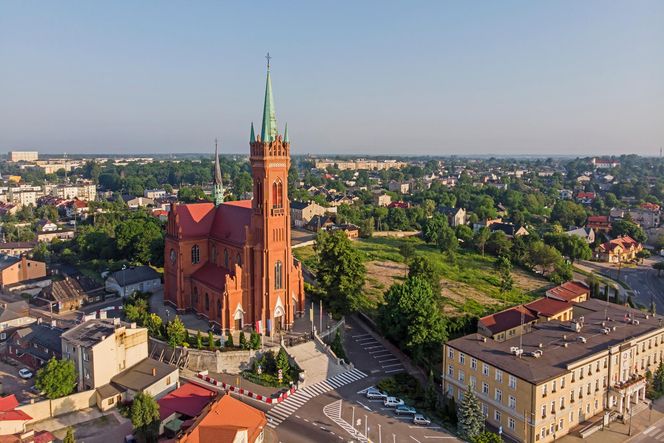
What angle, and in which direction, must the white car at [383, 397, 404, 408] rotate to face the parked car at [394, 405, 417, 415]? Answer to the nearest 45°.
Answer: approximately 45° to its right

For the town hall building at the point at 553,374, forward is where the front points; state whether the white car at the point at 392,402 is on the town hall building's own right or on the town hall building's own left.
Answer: on the town hall building's own right

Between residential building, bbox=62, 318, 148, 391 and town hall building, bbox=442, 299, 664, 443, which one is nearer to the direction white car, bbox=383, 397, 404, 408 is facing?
the town hall building

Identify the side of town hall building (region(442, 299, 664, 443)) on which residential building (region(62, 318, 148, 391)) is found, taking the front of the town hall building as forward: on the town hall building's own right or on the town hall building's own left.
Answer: on the town hall building's own right

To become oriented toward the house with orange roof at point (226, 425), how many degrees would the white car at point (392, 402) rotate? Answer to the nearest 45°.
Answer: approximately 135° to its right

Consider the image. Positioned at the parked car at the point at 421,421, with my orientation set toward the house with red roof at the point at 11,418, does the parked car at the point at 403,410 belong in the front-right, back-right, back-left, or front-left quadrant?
front-right

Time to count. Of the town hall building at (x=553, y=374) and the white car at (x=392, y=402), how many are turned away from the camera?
0

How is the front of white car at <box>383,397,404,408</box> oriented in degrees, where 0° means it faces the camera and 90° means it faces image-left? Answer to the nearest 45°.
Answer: approximately 270°

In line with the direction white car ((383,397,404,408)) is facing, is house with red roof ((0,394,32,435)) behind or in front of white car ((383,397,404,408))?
behind

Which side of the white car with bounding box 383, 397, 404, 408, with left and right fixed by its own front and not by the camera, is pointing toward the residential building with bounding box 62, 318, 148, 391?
back

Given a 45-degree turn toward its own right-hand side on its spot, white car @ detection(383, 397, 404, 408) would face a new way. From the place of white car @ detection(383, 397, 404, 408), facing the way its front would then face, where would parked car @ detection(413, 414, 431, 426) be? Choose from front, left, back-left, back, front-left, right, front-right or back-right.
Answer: front

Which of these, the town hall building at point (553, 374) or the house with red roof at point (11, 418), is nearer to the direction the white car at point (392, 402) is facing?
the town hall building
